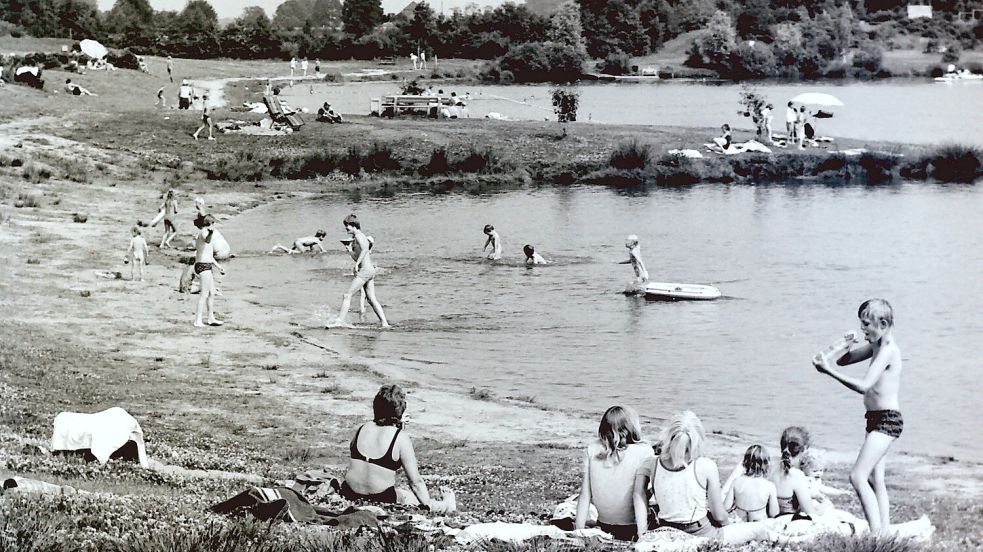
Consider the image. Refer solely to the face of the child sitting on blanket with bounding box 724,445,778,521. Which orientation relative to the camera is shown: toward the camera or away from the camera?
away from the camera

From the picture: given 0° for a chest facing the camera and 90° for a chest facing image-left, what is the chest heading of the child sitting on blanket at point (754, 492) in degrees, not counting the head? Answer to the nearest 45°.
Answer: approximately 180°

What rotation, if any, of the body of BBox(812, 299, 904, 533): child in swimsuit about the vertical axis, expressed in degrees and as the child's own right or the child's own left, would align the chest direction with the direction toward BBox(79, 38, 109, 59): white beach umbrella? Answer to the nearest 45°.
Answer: approximately 45° to the child's own right

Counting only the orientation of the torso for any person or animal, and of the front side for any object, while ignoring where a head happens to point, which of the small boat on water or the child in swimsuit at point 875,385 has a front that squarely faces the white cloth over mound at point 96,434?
the child in swimsuit

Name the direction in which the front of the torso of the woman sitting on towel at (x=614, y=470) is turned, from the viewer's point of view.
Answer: away from the camera

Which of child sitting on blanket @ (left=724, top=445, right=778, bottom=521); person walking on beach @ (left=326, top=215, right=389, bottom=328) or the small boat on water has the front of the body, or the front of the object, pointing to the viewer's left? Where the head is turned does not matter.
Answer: the person walking on beach

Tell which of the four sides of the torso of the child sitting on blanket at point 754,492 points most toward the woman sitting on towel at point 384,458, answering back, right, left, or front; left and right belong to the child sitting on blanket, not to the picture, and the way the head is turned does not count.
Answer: left

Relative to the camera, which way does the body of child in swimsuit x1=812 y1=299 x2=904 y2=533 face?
to the viewer's left
